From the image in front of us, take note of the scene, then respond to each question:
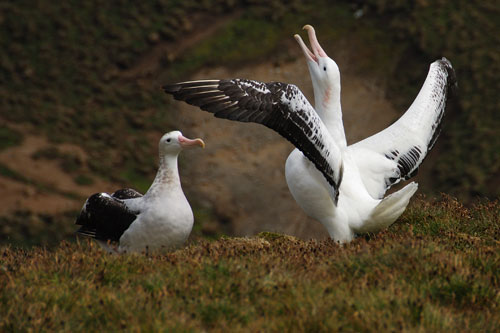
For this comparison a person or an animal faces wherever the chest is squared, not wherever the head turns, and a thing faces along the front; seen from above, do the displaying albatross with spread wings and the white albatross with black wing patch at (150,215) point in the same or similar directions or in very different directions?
very different directions

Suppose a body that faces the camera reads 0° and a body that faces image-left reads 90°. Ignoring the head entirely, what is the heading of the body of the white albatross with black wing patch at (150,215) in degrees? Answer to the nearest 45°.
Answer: approximately 315°

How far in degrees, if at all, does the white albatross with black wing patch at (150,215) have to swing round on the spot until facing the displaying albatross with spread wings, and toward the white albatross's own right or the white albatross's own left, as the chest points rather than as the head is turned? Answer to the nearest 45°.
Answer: approximately 45° to the white albatross's own left
